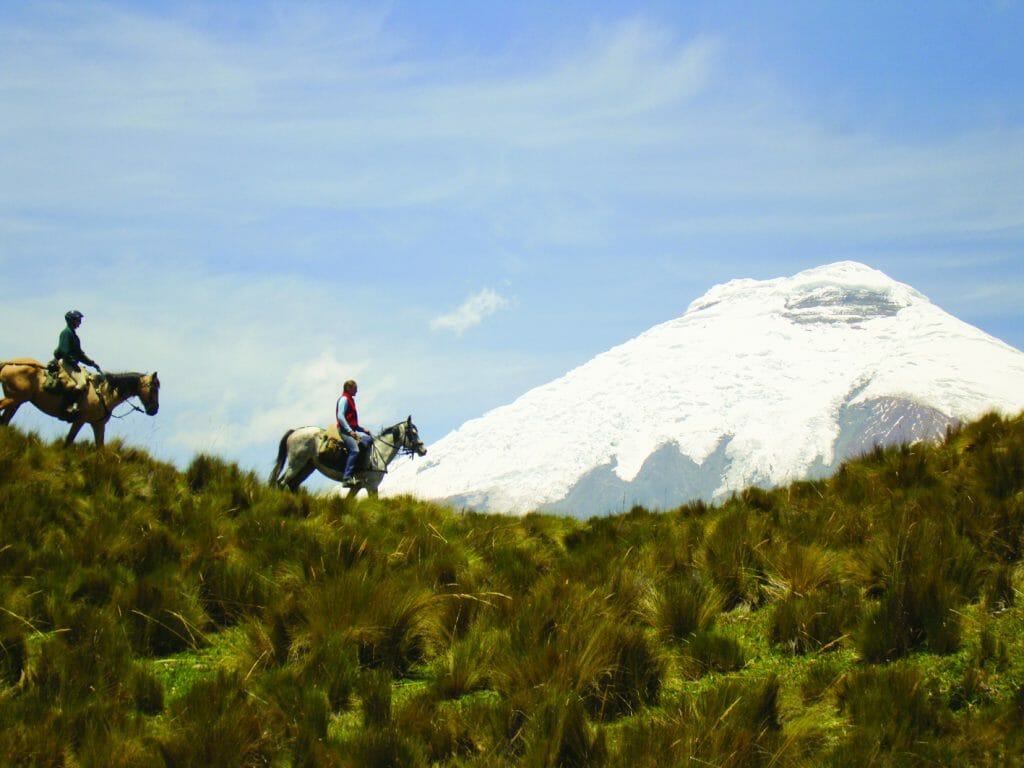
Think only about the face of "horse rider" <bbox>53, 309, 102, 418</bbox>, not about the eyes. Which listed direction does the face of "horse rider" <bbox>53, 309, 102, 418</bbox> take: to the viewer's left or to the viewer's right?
to the viewer's right

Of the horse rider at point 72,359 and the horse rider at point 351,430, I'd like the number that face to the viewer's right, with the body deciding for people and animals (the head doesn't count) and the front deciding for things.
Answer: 2

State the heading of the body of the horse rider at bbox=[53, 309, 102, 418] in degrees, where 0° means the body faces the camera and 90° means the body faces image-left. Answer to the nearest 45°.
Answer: approximately 270°

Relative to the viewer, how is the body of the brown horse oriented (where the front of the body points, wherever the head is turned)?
to the viewer's right

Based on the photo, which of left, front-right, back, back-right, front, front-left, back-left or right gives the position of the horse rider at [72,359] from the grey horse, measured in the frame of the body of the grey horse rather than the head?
back-right

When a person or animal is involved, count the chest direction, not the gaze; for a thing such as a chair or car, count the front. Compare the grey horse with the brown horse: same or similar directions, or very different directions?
same or similar directions

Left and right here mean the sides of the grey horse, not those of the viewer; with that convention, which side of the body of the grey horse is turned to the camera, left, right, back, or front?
right

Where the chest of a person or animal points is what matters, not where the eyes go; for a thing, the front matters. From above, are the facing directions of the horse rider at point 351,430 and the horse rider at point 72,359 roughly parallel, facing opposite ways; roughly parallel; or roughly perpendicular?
roughly parallel

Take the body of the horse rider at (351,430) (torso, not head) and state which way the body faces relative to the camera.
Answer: to the viewer's right

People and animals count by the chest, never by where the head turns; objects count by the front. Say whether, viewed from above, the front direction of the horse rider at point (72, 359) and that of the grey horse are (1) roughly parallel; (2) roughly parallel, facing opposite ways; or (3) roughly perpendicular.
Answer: roughly parallel

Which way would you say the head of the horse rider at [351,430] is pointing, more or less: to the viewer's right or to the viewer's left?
to the viewer's right

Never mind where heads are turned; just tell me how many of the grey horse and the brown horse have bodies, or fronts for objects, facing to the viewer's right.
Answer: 2
